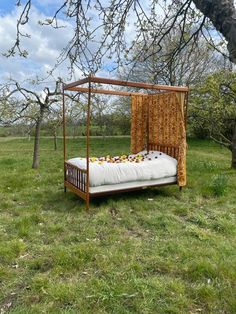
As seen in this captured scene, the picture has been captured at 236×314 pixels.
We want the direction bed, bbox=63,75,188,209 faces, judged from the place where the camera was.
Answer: facing the viewer and to the left of the viewer

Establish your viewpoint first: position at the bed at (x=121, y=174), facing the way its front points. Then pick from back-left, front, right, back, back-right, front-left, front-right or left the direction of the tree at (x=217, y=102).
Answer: back

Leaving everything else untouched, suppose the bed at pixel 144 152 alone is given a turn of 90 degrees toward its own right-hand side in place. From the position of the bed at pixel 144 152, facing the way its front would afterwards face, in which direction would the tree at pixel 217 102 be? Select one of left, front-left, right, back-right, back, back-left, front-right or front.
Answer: right

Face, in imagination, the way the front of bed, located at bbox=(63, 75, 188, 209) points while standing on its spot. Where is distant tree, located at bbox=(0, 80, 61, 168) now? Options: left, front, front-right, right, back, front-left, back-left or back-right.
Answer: right

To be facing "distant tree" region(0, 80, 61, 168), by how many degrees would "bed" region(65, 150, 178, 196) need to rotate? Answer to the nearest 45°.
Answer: approximately 90° to its right
